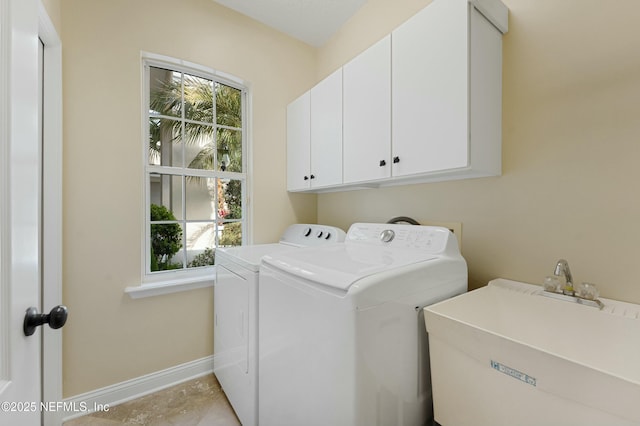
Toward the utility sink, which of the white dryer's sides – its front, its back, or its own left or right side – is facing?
left

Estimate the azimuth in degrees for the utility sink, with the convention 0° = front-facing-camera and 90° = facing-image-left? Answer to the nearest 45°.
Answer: approximately 45°

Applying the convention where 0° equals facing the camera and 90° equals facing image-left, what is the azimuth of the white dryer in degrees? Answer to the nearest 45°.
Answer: approximately 45°
